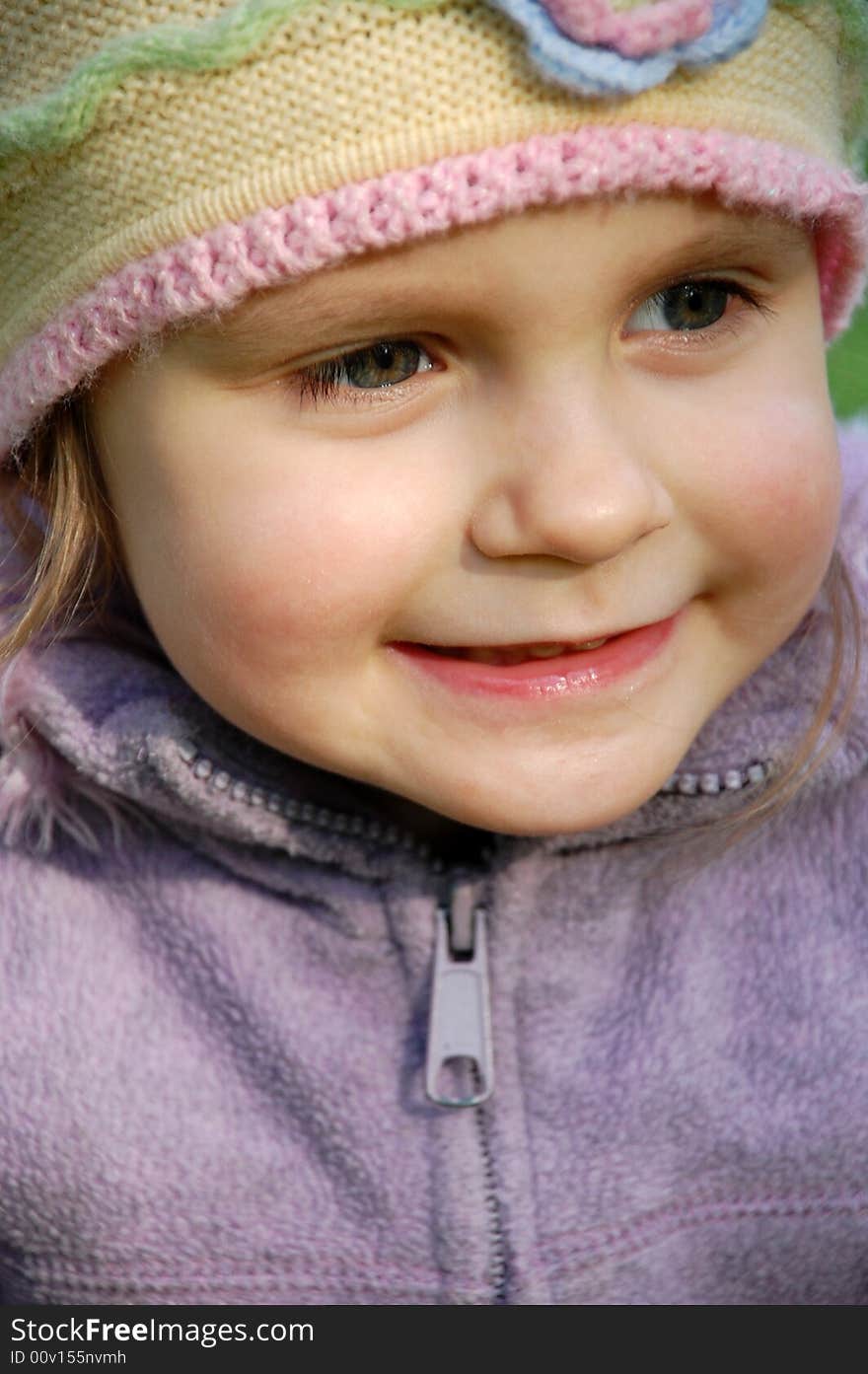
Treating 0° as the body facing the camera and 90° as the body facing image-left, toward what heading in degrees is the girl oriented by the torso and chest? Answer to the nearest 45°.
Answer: approximately 0°
